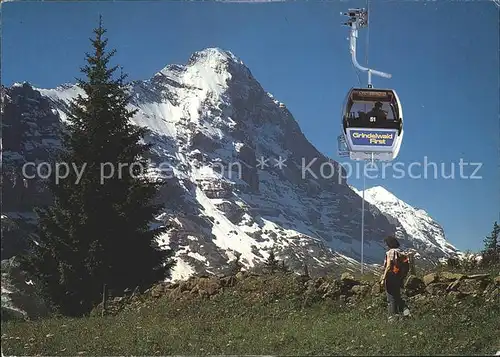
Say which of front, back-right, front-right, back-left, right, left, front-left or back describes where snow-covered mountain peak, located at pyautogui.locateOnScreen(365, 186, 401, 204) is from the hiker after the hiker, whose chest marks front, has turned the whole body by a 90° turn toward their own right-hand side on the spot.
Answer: front-left

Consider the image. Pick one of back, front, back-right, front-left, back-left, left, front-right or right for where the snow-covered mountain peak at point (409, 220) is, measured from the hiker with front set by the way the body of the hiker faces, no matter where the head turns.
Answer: front-right

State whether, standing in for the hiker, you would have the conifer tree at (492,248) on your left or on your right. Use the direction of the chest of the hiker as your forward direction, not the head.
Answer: on your right

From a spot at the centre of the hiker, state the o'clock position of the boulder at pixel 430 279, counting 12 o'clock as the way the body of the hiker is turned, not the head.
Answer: The boulder is roughly at 2 o'clock from the hiker.

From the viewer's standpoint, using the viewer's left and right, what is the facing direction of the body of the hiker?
facing away from the viewer and to the left of the viewer
